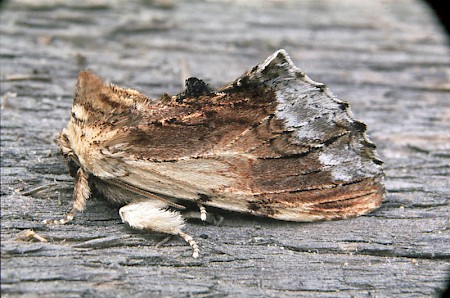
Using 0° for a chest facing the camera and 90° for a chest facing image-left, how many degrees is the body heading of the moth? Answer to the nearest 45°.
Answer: approximately 90°
